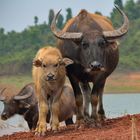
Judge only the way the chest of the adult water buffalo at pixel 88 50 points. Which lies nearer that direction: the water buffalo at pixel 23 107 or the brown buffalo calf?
the brown buffalo calf

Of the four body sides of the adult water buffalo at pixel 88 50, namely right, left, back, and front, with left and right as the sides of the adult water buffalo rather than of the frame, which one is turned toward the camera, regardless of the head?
front
